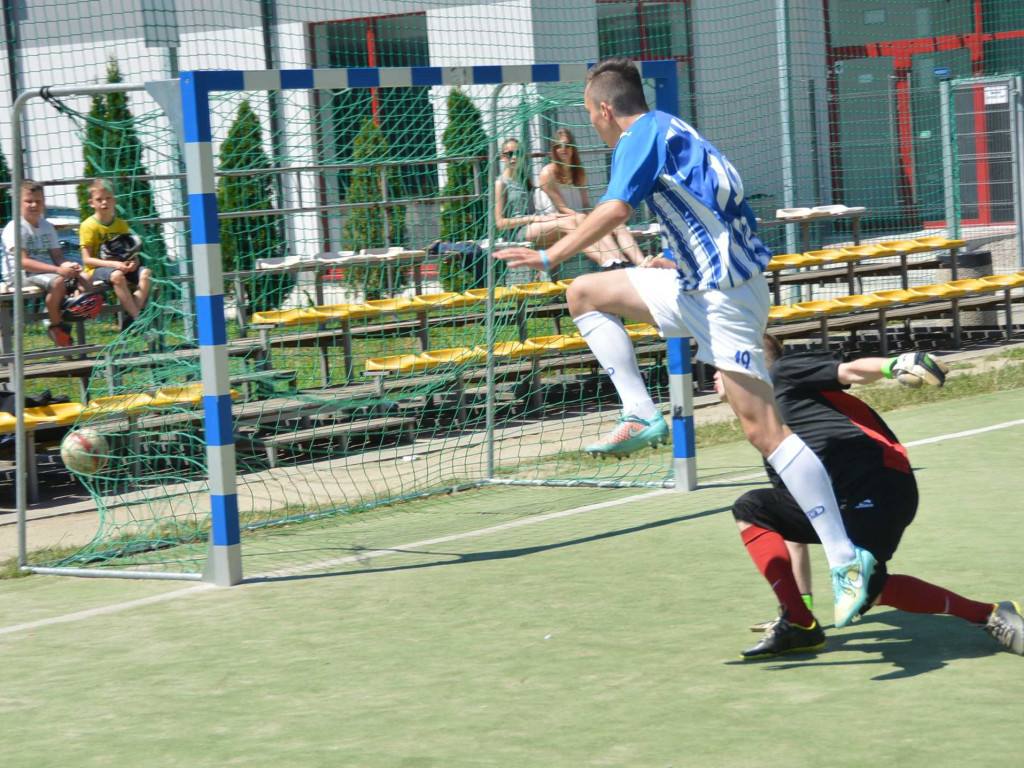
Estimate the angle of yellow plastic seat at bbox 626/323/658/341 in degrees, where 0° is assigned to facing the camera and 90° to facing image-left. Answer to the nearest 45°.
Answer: approximately 315°

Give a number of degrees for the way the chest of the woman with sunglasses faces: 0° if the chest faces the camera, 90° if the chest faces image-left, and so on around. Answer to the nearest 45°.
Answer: approximately 315°

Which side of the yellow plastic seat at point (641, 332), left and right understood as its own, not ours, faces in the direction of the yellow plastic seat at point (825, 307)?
left

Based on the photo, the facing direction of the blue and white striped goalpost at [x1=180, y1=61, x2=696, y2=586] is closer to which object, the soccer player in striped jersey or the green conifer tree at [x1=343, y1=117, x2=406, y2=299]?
the soccer player in striped jersey
